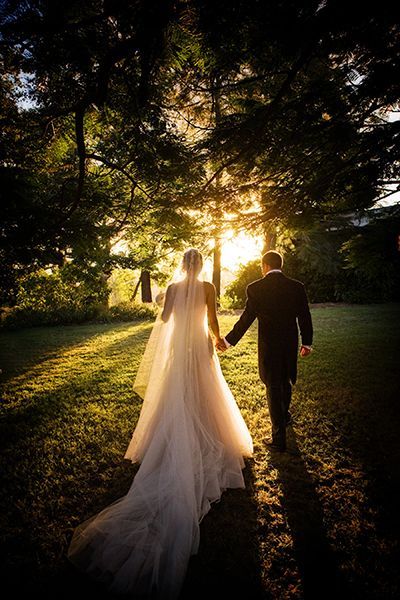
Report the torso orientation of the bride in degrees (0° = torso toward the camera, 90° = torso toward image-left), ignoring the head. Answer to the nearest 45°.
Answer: approximately 180°

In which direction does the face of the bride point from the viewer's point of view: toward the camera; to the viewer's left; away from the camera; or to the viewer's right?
away from the camera

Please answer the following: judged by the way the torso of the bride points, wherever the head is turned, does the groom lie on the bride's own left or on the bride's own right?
on the bride's own right

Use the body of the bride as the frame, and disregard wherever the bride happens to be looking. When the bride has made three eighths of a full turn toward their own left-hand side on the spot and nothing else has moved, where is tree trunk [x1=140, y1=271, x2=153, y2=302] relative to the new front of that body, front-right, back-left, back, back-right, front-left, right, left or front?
back-right
